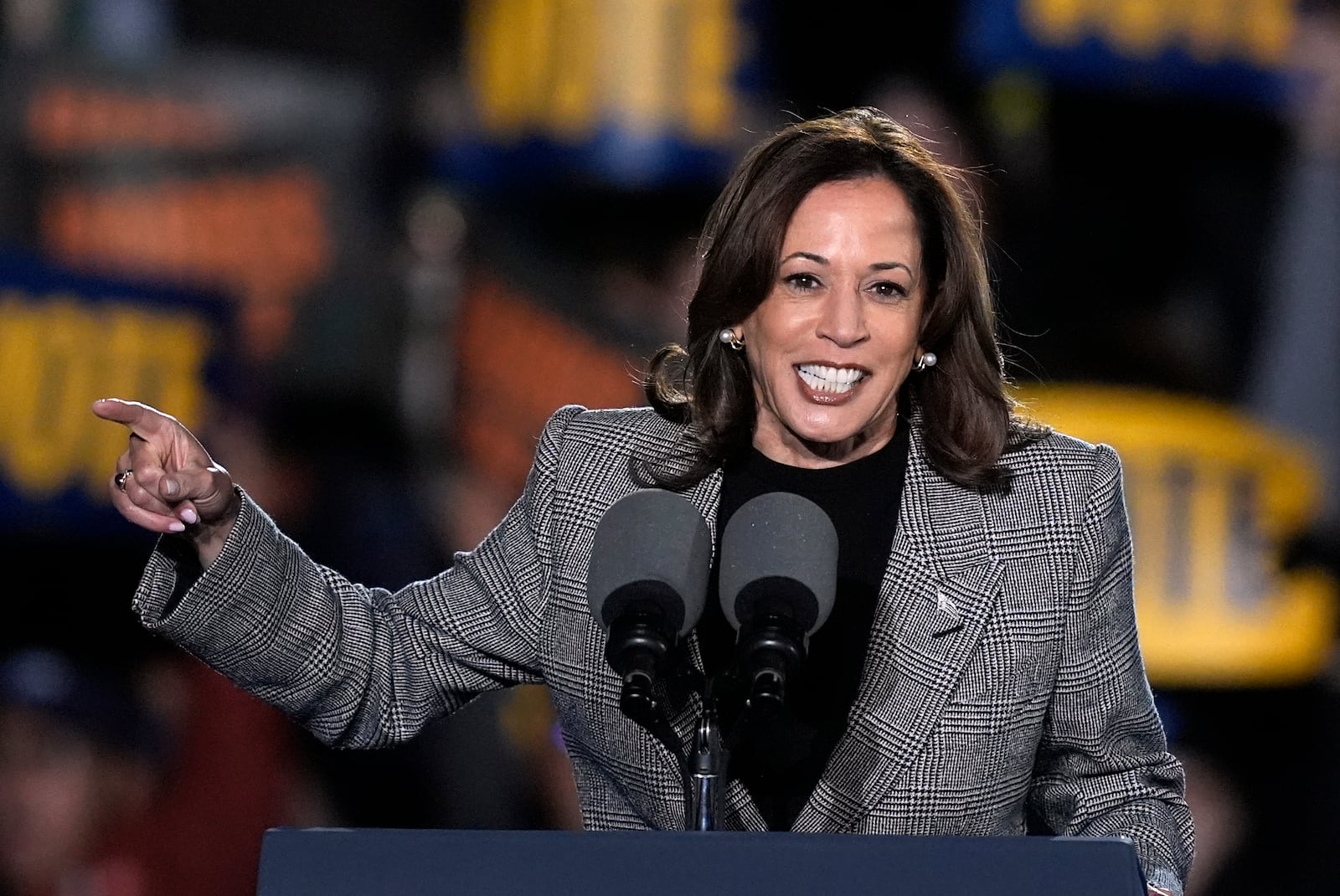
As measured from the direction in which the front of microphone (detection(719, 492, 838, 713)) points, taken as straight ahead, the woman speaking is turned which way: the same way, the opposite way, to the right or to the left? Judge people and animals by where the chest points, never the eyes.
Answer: the opposite way

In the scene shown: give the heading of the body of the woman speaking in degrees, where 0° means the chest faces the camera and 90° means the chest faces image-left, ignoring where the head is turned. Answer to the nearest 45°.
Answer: approximately 0°

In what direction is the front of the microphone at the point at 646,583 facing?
away from the camera

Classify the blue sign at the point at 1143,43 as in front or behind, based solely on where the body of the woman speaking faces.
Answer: behind

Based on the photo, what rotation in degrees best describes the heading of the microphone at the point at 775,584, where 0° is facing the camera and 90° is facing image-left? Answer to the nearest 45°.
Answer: approximately 180°

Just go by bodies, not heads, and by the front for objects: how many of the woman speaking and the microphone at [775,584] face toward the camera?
1
